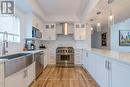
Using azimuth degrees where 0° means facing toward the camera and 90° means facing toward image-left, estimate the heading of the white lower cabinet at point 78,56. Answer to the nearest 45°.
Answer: approximately 0°

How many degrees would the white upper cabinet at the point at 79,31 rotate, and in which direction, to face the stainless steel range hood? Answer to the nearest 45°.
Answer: approximately 90° to its right

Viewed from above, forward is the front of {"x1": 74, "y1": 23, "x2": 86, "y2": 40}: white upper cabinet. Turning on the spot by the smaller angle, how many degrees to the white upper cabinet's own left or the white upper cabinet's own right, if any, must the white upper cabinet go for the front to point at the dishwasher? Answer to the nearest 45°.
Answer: approximately 45° to the white upper cabinet's own right

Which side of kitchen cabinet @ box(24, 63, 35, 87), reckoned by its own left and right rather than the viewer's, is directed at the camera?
right

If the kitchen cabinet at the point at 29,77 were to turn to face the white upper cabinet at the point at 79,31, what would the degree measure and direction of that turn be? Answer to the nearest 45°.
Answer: approximately 45° to its left

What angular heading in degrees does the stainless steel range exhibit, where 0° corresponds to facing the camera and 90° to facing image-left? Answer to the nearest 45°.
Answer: approximately 0°

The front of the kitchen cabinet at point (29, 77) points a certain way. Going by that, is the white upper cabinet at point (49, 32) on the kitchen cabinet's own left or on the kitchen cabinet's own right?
on the kitchen cabinet's own left
